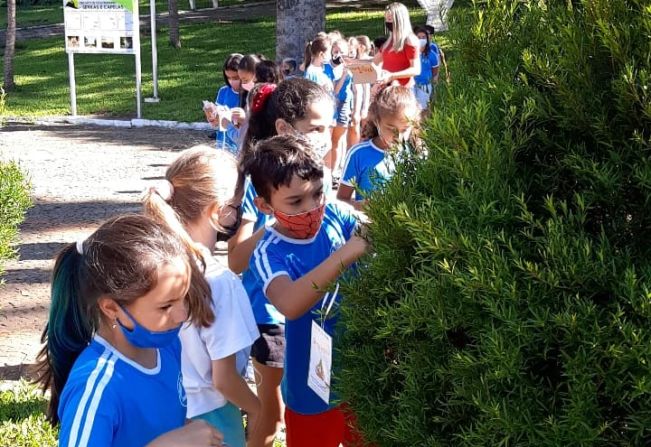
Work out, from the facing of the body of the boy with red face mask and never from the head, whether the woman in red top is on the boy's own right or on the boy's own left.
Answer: on the boy's own left

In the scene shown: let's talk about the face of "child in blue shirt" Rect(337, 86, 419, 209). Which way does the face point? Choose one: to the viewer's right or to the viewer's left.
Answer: to the viewer's right

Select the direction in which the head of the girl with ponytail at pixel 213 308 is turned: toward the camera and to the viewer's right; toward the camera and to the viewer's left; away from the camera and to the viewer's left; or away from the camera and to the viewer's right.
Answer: away from the camera and to the viewer's right

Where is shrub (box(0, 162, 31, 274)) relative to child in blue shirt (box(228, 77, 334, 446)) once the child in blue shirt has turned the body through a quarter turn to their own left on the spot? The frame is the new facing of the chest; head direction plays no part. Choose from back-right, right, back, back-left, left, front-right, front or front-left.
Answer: front-left

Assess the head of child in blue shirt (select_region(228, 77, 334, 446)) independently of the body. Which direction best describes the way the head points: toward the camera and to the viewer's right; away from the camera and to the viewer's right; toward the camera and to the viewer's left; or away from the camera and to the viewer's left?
toward the camera and to the viewer's right

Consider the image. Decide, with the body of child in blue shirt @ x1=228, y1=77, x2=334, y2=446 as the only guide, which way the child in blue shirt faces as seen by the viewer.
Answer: to the viewer's right

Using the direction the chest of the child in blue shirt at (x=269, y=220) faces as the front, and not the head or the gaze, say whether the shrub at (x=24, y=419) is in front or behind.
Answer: behind

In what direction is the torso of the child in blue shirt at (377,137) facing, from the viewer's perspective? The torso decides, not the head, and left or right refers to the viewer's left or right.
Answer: facing the viewer and to the right of the viewer

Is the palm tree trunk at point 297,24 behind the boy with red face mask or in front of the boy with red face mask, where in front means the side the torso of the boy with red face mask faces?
behind

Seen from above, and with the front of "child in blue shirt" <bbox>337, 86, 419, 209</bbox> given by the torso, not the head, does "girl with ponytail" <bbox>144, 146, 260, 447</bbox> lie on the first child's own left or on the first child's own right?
on the first child's own right
